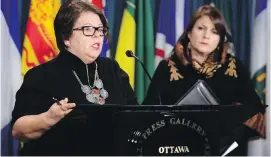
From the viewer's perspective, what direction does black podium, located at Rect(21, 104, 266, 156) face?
toward the camera

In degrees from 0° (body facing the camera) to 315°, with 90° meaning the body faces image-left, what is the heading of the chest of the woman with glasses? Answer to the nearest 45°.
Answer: approximately 315°

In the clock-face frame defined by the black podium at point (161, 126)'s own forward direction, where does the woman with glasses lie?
The woman with glasses is roughly at 5 o'clock from the black podium.

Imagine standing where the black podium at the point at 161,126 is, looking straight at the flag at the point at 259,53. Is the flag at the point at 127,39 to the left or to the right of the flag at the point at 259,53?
left

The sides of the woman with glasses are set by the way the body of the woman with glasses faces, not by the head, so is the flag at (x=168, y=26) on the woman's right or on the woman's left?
on the woman's left

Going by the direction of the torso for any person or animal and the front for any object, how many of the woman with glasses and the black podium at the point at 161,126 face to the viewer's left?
0

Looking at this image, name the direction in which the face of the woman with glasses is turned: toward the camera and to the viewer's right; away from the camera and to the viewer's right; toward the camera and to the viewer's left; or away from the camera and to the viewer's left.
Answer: toward the camera and to the viewer's right

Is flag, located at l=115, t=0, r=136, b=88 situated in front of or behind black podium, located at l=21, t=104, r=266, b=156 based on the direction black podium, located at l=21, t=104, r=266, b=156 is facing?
behind

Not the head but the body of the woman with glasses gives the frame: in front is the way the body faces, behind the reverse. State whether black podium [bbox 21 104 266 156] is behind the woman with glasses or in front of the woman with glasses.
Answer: in front

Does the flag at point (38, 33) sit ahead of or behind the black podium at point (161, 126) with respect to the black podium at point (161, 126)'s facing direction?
behind

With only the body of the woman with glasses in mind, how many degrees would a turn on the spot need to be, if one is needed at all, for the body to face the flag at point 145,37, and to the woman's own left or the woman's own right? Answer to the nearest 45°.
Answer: approximately 90° to the woman's own left
